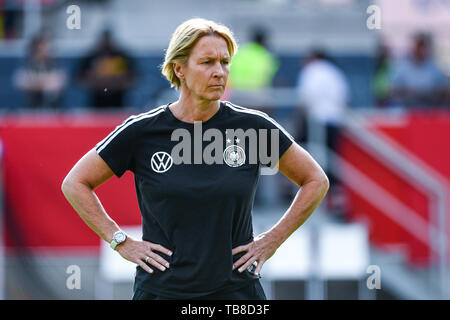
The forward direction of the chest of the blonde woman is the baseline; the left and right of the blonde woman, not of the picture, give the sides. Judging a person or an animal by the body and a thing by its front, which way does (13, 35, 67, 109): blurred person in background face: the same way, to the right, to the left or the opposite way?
the same way

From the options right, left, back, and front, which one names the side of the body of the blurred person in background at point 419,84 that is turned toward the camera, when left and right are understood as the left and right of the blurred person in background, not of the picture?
front

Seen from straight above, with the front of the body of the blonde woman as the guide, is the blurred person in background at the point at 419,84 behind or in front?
behind

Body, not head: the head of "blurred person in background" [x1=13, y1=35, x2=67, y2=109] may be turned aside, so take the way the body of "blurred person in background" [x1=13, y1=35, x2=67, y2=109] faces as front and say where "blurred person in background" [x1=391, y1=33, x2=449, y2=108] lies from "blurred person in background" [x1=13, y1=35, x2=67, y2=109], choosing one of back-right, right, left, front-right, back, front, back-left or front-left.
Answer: left

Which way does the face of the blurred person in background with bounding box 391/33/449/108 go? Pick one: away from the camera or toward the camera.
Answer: toward the camera

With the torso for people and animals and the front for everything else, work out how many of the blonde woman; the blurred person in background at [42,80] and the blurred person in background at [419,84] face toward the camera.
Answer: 3

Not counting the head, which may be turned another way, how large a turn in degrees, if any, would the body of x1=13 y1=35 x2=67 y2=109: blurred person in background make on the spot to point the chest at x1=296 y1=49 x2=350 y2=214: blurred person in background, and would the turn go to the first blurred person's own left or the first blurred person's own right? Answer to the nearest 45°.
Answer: approximately 90° to the first blurred person's own left

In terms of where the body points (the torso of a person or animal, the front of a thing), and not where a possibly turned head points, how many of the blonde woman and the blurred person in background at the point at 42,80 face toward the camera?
2

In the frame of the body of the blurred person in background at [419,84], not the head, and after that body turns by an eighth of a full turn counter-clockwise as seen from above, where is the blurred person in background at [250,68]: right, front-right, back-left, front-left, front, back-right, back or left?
right

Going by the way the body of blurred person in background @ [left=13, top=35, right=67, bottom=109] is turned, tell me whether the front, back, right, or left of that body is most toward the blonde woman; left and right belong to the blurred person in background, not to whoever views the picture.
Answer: front

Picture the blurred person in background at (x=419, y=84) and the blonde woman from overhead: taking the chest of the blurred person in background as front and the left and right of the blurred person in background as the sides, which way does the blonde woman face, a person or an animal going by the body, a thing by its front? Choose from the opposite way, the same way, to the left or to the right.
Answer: the same way

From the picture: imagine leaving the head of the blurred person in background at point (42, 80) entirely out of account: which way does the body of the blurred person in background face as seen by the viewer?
toward the camera

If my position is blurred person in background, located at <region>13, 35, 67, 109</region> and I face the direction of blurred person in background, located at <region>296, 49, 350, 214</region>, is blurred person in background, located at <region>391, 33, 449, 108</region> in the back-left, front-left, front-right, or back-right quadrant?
front-left

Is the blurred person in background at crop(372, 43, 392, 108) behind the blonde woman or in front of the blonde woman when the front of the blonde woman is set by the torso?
behind

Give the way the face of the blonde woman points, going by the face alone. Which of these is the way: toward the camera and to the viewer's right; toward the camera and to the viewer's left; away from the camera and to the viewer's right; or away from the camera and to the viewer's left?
toward the camera and to the viewer's right
